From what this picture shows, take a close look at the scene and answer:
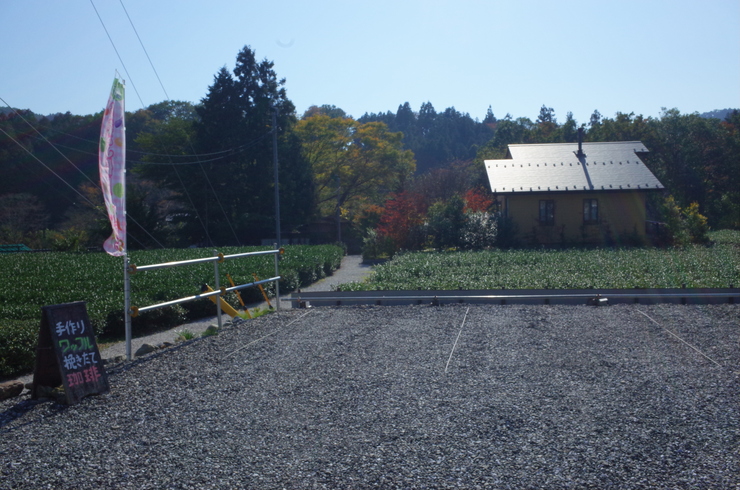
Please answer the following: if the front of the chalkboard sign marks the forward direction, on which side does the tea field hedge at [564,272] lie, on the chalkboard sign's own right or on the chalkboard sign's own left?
on the chalkboard sign's own left

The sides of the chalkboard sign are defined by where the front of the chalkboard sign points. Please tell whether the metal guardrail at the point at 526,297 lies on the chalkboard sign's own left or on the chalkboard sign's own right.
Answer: on the chalkboard sign's own left

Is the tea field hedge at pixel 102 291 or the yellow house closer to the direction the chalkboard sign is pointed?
the yellow house

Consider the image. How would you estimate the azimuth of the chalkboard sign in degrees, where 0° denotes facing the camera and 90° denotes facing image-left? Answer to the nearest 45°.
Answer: approximately 315°
